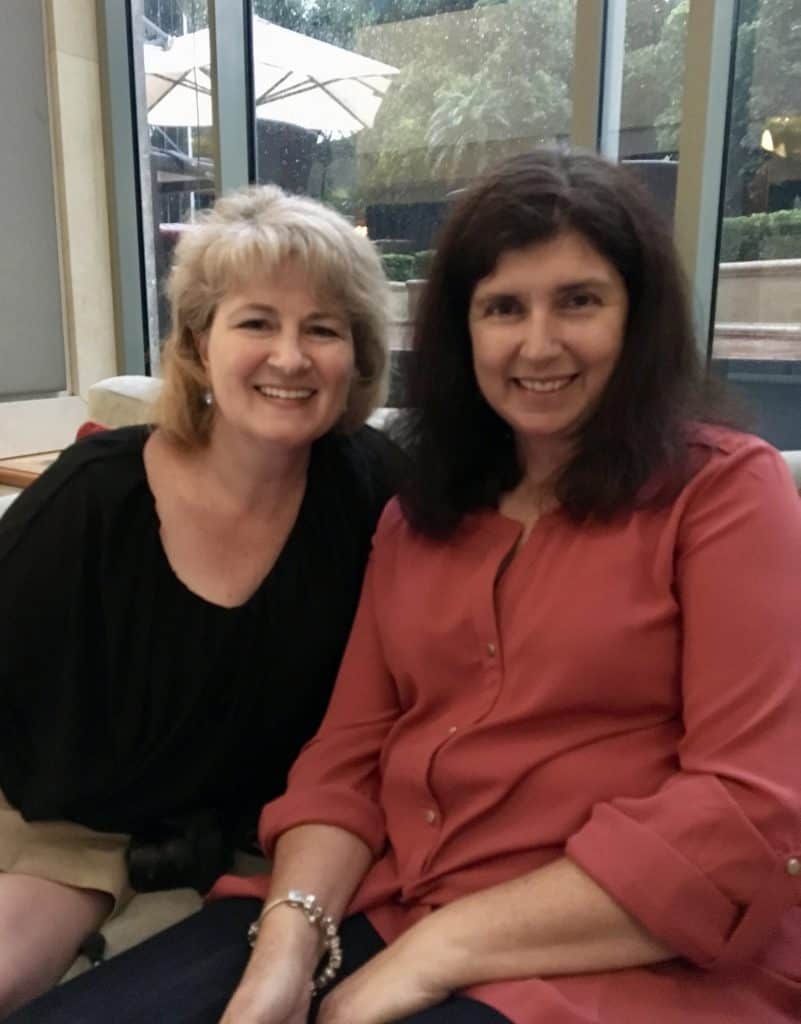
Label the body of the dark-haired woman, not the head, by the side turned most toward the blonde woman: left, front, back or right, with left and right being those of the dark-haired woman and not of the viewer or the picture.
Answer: right

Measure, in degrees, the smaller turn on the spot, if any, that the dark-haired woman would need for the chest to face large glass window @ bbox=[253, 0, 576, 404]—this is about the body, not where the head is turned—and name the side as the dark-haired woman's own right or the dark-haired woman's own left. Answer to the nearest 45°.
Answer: approximately 135° to the dark-haired woman's own right

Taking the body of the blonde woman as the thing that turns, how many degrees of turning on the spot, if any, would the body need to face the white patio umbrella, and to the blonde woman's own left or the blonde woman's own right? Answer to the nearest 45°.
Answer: approximately 180°

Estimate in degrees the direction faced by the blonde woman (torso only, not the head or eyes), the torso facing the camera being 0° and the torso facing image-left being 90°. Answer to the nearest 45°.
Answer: approximately 0°

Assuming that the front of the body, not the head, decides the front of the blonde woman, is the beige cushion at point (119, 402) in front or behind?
behind

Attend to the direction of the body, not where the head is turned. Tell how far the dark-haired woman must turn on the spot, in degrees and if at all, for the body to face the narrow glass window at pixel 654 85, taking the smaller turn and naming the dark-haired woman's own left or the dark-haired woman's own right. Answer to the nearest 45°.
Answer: approximately 135° to the dark-haired woman's own right

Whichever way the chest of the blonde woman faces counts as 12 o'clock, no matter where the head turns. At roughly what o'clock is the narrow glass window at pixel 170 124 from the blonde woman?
The narrow glass window is roughly at 6 o'clock from the blonde woman.

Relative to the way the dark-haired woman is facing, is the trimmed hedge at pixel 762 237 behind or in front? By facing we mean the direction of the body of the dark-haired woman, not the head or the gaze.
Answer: behind

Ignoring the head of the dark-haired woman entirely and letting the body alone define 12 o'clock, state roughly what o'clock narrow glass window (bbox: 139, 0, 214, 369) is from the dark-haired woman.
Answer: The narrow glass window is roughly at 4 o'clock from the dark-haired woman.

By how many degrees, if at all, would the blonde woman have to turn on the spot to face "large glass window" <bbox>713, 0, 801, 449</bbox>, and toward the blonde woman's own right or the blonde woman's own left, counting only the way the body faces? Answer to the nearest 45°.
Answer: approximately 135° to the blonde woman's own left

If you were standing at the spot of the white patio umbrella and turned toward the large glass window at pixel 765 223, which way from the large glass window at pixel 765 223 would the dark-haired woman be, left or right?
right

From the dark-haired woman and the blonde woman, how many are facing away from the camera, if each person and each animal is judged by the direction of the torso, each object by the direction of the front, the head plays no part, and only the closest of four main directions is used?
0

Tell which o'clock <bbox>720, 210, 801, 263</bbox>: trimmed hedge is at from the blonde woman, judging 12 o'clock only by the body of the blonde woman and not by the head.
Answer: The trimmed hedge is roughly at 8 o'clock from the blonde woman.

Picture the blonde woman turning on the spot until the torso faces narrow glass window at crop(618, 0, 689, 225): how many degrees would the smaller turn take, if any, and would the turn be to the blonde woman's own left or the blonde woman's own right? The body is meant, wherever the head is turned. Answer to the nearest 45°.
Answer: approximately 135° to the blonde woman's own left
